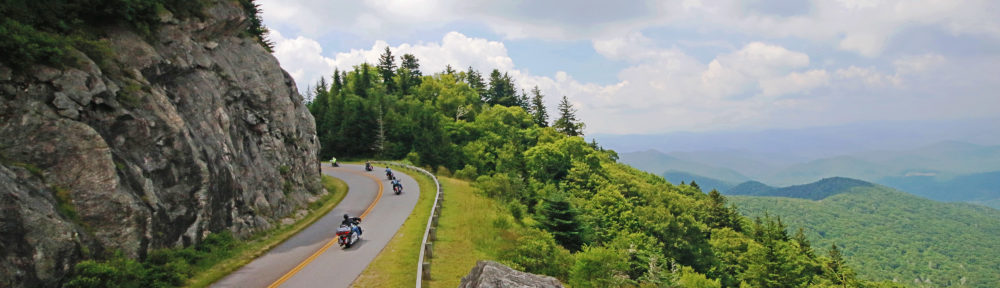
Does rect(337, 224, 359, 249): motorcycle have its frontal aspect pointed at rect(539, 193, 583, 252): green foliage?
no

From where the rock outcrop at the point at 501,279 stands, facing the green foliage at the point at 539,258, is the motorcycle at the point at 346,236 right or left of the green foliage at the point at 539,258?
left

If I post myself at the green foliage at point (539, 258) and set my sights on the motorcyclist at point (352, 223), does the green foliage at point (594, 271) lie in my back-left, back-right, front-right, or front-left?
back-left

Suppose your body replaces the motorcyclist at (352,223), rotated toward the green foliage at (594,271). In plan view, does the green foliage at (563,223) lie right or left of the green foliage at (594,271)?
left

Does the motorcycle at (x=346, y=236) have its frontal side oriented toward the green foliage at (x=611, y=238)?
no

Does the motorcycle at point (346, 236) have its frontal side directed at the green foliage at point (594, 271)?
no

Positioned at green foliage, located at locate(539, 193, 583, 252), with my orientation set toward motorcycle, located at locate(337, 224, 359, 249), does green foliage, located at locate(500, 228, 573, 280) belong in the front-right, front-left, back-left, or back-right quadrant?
front-left
